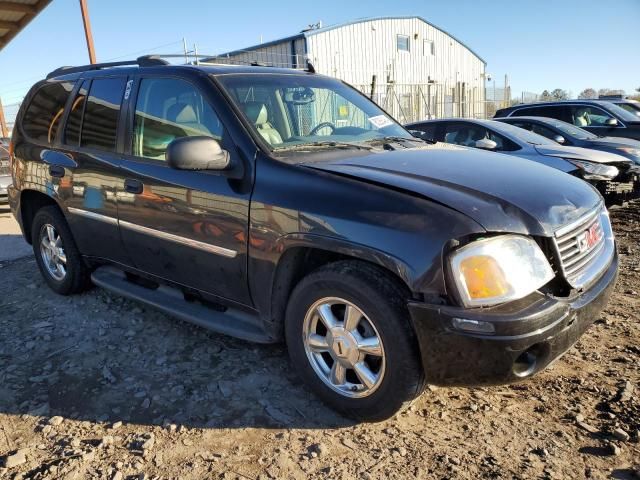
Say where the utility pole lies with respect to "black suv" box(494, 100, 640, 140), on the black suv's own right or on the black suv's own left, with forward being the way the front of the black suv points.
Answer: on the black suv's own right

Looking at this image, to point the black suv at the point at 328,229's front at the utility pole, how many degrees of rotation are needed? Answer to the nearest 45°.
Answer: approximately 180°

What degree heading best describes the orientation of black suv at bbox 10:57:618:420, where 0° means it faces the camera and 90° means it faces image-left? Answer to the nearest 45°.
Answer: approximately 315°

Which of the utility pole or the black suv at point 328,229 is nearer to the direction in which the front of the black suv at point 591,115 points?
the black suv

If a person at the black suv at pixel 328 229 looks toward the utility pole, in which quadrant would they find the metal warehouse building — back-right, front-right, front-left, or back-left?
front-right

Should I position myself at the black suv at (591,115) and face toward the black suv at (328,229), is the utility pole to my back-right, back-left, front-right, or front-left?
front-right

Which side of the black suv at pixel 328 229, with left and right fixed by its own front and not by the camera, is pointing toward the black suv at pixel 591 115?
left

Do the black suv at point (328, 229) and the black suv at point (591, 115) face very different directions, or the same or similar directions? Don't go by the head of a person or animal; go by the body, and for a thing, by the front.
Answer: same or similar directions

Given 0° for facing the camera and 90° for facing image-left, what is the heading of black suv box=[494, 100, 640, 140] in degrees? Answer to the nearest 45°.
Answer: approximately 315°

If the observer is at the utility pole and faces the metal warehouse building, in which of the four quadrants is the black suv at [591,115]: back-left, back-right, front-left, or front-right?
front-right

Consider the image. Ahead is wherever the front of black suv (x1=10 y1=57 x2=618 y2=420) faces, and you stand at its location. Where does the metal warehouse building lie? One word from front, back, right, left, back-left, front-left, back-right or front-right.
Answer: back-left

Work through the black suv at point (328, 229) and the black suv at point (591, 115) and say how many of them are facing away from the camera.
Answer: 0
